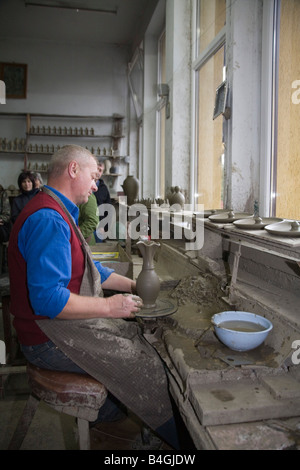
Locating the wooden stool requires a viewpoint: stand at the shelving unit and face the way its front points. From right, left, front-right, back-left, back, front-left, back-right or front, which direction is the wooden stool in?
front

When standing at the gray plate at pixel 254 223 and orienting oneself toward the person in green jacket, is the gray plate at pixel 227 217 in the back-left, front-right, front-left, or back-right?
front-right

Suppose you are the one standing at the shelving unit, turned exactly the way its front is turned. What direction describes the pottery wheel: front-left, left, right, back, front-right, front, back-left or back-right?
front

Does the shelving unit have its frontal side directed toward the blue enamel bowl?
yes

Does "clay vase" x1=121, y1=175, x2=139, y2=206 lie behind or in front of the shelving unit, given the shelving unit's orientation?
in front

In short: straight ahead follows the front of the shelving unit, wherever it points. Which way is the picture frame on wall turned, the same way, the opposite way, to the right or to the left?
the same way

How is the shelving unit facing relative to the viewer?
toward the camera

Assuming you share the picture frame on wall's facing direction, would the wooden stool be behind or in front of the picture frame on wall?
in front

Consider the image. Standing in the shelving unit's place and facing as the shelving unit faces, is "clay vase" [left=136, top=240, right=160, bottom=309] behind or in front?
in front

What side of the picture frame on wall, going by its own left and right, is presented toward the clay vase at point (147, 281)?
front

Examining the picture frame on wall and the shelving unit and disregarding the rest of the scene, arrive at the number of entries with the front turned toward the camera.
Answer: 2

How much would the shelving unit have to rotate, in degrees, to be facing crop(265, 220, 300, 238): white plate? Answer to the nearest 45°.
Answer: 0° — it already faces it

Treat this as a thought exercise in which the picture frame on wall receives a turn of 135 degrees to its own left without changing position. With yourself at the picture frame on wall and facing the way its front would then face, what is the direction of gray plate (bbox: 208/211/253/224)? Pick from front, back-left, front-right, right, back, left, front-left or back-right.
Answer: back-right
